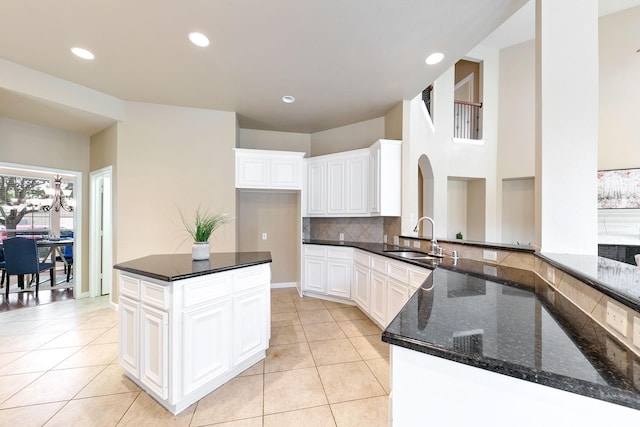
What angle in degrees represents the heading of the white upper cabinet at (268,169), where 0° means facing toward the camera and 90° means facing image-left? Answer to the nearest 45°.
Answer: approximately 0°

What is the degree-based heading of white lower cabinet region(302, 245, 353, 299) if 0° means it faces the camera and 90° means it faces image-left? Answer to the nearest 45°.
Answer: approximately 45°

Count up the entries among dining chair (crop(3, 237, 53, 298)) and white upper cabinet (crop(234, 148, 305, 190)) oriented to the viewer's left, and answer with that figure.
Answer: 0

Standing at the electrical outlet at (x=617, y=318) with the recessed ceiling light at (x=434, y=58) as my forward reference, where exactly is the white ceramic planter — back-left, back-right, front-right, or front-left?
front-left

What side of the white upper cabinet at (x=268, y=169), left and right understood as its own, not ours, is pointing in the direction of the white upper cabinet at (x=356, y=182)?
left

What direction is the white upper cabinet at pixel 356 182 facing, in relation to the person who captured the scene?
facing the viewer and to the left of the viewer

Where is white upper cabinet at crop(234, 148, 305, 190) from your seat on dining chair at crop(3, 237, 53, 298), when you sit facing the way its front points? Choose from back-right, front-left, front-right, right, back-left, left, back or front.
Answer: right

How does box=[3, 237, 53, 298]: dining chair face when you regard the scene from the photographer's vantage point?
facing away from the viewer and to the right of the viewer

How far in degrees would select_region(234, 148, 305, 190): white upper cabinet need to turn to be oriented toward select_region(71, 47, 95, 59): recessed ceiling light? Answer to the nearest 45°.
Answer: approximately 45° to its right

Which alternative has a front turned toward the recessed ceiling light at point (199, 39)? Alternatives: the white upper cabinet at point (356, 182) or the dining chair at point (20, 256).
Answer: the white upper cabinet

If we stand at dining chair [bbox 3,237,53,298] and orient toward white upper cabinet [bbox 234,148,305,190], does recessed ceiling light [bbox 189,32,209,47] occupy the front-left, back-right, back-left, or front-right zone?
front-right

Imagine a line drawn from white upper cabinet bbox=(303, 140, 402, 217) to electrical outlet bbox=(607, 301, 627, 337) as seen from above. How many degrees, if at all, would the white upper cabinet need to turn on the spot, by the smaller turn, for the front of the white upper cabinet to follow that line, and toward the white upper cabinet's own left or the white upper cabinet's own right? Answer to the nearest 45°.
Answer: approximately 45° to the white upper cabinet's own left
